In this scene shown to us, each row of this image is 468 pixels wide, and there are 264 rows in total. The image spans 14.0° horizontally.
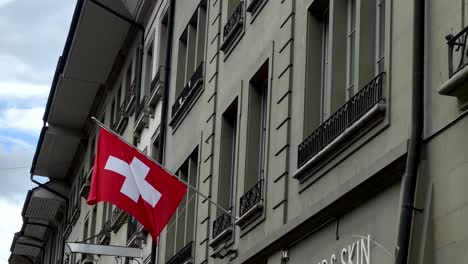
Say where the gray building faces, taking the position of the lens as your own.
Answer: facing the viewer and to the left of the viewer
